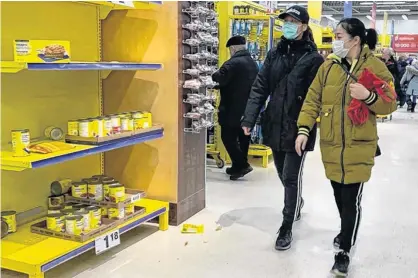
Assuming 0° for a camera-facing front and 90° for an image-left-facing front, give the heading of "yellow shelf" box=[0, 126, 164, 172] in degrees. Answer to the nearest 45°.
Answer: approximately 315°

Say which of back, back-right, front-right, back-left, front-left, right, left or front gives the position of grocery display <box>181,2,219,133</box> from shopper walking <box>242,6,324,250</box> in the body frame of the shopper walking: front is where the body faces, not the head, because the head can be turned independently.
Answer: right

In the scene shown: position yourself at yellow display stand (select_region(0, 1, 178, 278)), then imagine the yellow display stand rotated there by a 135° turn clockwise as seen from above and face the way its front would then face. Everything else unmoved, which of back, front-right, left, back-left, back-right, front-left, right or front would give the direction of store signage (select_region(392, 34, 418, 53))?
back-right

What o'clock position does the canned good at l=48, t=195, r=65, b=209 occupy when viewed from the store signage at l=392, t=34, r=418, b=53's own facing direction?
The canned good is roughly at 12 o'clock from the store signage.

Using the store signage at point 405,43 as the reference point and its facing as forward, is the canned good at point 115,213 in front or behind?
in front

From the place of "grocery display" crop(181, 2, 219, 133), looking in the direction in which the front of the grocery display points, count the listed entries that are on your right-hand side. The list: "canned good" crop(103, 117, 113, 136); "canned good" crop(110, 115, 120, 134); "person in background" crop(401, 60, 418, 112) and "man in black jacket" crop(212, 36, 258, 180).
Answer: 2

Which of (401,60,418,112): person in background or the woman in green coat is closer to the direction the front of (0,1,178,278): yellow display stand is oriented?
the woman in green coat

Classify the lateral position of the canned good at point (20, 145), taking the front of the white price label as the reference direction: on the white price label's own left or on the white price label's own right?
on the white price label's own right
